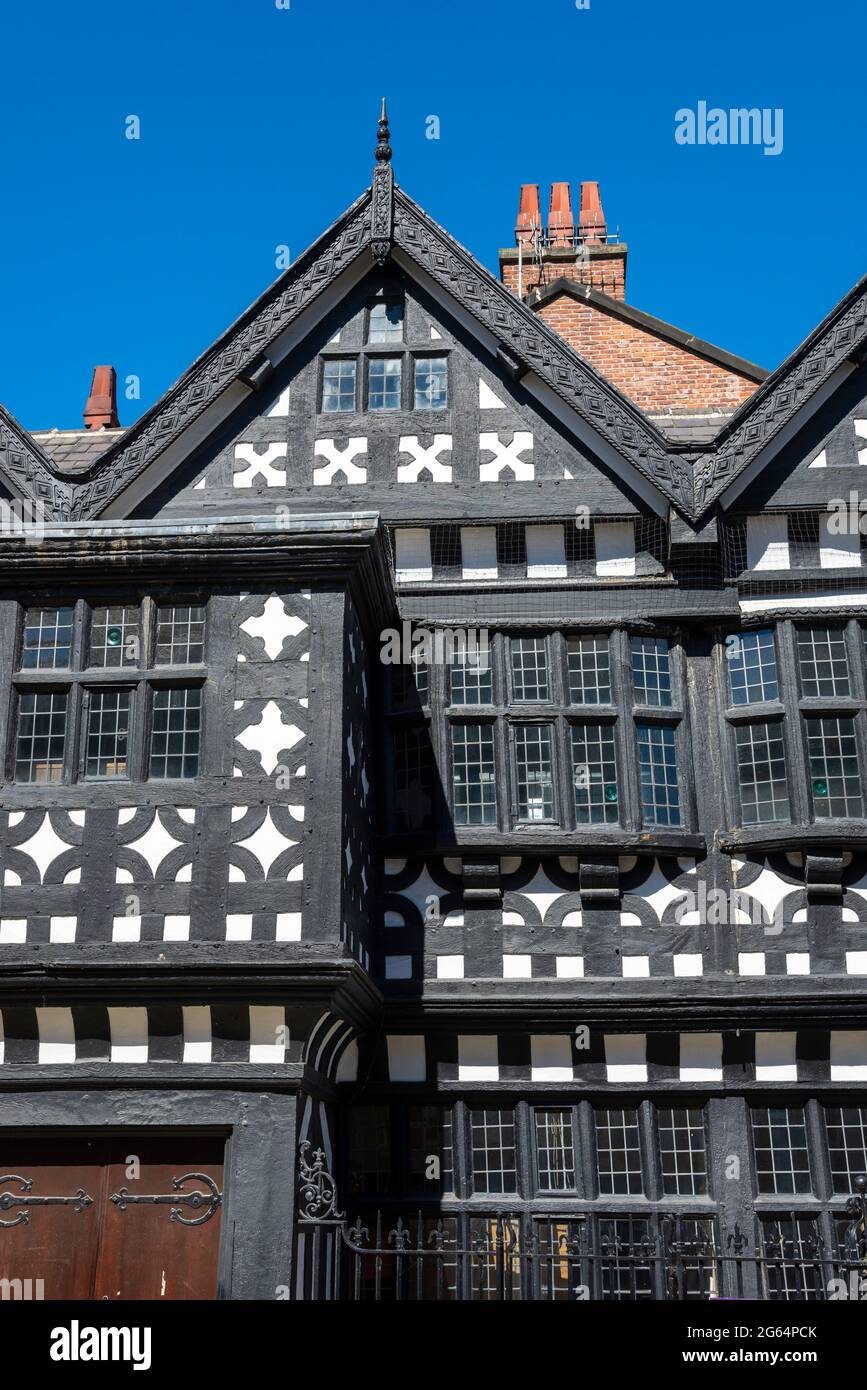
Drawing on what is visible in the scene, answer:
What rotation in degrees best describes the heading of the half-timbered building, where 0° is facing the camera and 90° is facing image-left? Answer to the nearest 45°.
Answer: approximately 0°
